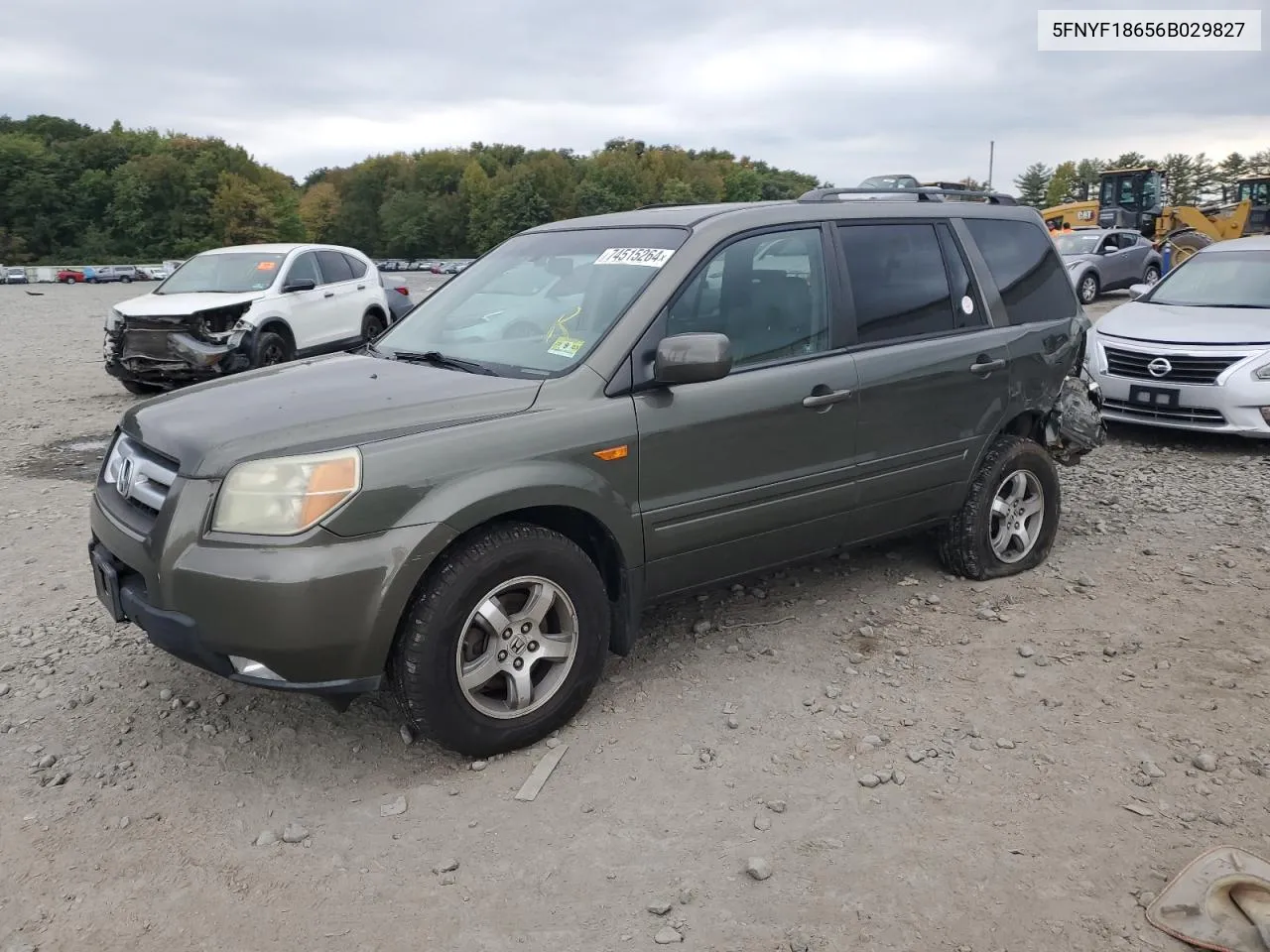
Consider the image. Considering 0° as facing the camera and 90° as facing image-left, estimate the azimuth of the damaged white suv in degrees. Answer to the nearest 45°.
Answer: approximately 45°

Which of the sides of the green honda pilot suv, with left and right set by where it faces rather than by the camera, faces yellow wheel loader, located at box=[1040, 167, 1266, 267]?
back

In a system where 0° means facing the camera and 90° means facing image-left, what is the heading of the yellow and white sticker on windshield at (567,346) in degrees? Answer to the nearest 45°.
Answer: approximately 45°

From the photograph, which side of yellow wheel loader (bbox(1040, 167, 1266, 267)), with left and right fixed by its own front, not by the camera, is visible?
right

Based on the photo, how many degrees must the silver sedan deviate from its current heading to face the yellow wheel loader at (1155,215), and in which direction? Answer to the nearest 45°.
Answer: approximately 135° to its right

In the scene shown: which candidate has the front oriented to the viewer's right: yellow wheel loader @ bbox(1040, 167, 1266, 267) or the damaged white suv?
the yellow wheel loader

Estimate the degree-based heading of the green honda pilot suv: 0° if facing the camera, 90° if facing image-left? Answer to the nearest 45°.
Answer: approximately 45°

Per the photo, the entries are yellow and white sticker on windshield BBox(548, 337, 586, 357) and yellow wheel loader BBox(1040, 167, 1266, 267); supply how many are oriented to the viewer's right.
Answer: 1

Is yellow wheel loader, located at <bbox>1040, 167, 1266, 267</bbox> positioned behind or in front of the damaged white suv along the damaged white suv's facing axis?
behind

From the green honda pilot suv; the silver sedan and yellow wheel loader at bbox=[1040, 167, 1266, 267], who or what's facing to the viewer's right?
the yellow wheel loader
